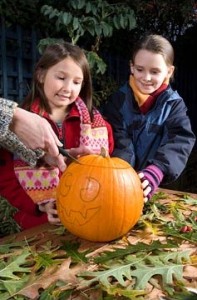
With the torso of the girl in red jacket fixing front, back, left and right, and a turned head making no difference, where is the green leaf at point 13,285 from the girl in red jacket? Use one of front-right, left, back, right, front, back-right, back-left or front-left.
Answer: front-right

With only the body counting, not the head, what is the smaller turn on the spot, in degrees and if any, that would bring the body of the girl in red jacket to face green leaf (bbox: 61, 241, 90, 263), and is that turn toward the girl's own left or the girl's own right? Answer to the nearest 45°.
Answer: approximately 45° to the girl's own right

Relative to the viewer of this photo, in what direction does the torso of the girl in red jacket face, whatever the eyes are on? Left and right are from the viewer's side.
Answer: facing the viewer and to the right of the viewer
